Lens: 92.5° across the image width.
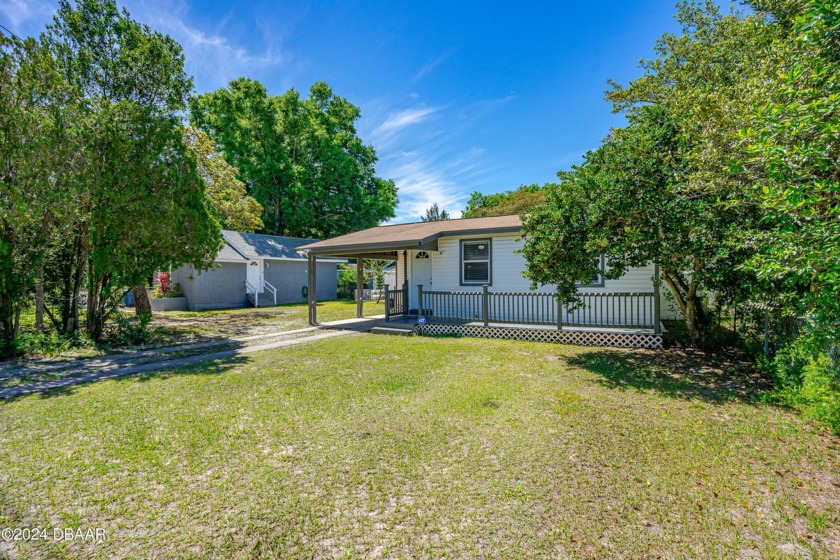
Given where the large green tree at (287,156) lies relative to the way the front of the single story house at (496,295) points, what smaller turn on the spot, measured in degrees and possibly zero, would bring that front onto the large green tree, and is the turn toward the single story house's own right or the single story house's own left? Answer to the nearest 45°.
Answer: approximately 135° to the single story house's own right

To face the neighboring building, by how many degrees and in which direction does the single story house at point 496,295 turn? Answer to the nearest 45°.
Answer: approximately 135° to its right

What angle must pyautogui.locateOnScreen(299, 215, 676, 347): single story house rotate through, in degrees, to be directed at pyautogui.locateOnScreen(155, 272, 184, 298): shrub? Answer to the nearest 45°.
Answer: approximately 90° to its right

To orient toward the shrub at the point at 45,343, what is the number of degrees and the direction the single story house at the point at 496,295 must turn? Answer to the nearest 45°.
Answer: approximately 45° to its right

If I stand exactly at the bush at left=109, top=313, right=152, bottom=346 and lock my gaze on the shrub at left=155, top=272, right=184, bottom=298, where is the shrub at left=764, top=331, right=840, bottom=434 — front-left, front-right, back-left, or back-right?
back-right

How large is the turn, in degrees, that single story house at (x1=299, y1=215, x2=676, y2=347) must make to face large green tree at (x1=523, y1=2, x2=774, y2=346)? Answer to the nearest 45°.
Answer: approximately 45° to its left

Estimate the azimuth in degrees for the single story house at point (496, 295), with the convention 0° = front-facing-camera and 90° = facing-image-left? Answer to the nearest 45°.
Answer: approximately 0°

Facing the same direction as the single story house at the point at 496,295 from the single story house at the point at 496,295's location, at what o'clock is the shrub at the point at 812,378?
The shrub is roughly at 11 o'clock from the single story house.

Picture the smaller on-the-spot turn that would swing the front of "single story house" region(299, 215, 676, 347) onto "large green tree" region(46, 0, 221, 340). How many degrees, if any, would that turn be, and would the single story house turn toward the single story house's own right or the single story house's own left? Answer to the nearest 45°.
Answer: approximately 90° to the single story house's own right

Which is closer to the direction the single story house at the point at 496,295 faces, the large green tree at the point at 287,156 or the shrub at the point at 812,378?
the shrub
